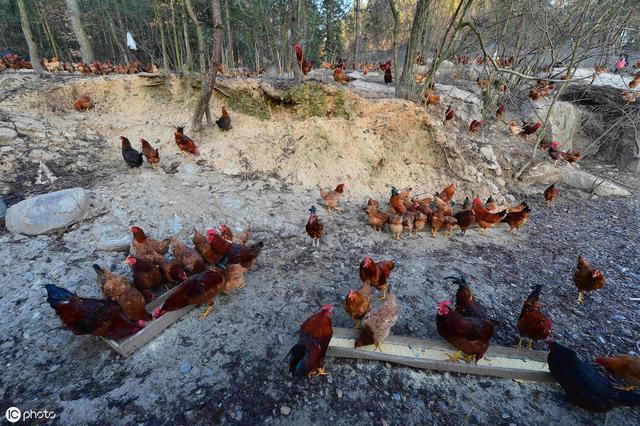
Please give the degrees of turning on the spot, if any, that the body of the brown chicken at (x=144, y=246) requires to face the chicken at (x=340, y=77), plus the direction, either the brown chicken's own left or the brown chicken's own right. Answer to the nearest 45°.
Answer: approximately 135° to the brown chicken's own right

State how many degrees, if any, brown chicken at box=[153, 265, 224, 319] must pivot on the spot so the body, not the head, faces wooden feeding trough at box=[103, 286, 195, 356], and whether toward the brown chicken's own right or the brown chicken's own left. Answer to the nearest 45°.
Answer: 0° — it already faces it

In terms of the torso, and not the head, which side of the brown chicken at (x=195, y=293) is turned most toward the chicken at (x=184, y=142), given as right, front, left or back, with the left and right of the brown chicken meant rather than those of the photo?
right

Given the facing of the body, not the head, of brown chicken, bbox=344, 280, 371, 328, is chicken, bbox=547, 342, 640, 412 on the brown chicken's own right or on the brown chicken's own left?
on the brown chicken's own left

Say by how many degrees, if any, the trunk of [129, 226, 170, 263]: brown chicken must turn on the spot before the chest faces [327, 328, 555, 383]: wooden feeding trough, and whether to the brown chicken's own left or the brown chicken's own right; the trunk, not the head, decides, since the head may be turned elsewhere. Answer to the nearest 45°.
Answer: approximately 135° to the brown chicken's own left

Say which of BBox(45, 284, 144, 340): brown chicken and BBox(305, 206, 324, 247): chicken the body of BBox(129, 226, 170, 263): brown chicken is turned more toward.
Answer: the brown chicken

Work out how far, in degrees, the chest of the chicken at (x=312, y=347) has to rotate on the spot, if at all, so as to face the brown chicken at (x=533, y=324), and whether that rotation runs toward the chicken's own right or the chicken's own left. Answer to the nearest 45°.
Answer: approximately 45° to the chicken's own right

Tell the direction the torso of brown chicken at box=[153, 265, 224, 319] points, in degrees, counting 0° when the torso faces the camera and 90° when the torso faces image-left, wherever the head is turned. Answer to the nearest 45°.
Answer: approximately 90°

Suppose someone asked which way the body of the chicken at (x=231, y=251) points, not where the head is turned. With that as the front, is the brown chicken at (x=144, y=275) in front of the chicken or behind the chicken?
in front

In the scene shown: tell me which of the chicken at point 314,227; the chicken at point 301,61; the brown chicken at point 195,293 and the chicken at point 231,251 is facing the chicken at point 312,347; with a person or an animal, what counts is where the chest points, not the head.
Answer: the chicken at point 314,227
